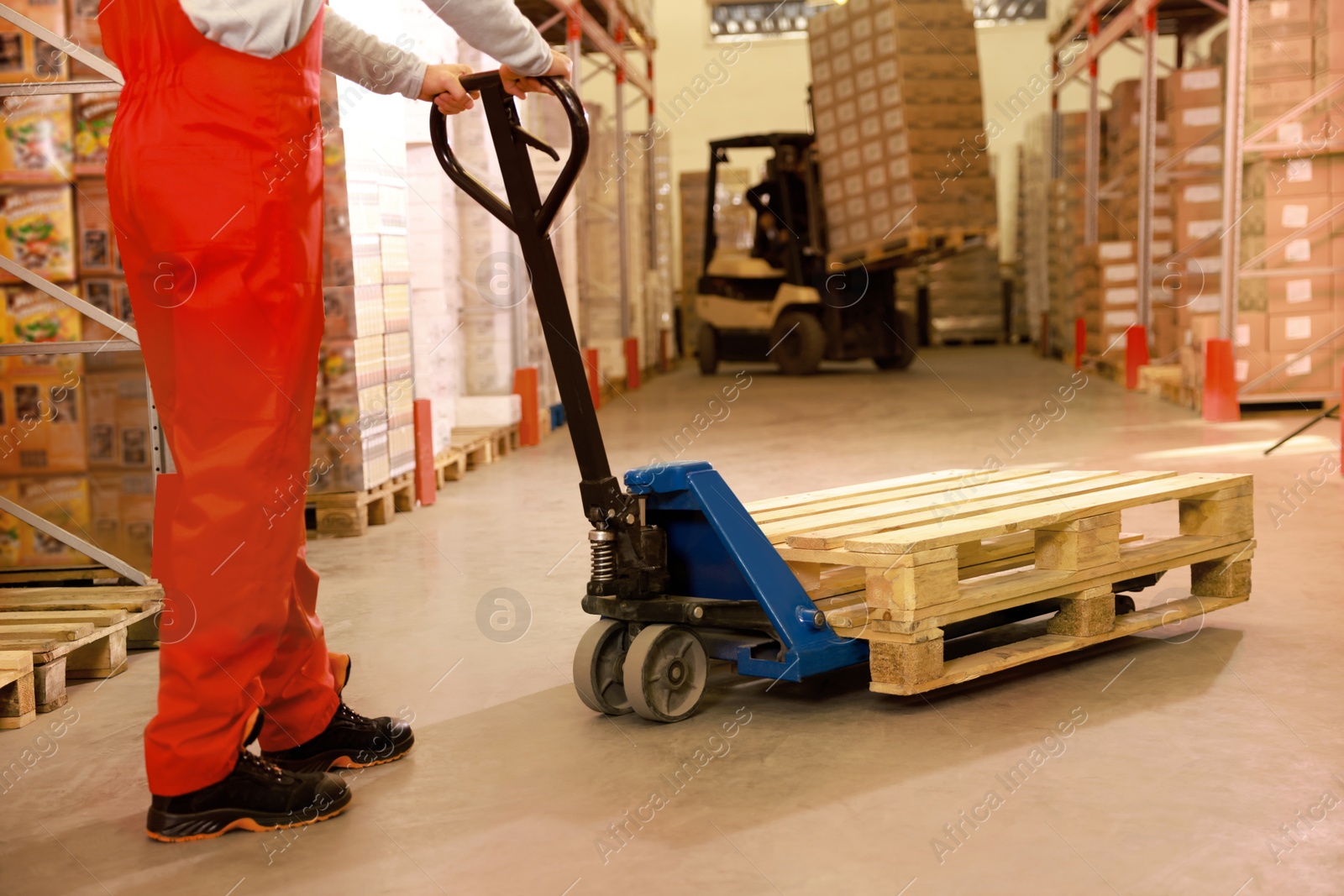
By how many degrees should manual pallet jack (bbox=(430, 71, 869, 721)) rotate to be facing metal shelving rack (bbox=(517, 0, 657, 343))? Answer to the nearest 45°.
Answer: approximately 45° to its left

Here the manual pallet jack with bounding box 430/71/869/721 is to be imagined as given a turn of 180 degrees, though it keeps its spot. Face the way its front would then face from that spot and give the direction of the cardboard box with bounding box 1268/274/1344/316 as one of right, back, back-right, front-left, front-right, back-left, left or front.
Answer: back

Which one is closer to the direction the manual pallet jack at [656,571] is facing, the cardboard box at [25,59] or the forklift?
the forklift

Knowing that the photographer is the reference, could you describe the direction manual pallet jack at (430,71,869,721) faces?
facing away from the viewer and to the right of the viewer

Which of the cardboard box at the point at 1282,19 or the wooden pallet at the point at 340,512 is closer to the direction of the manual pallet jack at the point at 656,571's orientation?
the cardboard box

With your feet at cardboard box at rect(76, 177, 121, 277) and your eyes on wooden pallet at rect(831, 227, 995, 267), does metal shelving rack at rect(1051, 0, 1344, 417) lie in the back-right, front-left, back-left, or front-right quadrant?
front-right

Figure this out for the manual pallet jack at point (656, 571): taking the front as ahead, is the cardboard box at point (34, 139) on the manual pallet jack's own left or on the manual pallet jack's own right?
on the manual pallet jack's own left

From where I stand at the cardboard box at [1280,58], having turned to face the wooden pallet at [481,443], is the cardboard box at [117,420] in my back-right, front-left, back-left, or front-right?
front-left

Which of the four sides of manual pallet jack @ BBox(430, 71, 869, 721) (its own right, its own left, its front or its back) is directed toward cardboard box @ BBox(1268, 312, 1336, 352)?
front

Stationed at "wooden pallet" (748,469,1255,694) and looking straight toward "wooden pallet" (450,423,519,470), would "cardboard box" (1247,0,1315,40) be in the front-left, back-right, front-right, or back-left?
front-right
